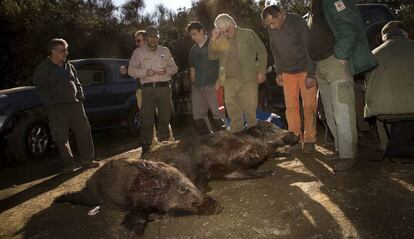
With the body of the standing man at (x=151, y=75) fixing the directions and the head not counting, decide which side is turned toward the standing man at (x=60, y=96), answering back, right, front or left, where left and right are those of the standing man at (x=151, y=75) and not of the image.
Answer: right

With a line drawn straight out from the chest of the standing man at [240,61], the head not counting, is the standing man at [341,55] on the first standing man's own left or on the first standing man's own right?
on the first standing man's own left

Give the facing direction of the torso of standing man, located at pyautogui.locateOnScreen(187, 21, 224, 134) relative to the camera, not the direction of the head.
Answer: toward the camera

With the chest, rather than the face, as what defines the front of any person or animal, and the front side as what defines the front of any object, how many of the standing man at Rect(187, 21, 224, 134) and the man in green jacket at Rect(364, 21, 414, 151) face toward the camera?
1

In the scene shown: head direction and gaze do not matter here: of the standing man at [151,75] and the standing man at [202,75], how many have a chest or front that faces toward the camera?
2

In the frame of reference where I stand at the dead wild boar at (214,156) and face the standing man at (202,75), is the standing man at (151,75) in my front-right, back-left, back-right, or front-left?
front-left

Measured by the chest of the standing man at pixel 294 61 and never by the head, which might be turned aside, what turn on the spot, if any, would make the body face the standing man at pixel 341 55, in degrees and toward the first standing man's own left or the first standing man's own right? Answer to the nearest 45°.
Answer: approximately 90° to the first standing man's own left

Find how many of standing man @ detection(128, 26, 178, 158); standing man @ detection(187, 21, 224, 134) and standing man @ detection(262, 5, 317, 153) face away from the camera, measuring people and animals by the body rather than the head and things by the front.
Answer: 0

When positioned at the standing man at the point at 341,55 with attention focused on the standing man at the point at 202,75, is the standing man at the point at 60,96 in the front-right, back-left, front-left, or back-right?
front-left

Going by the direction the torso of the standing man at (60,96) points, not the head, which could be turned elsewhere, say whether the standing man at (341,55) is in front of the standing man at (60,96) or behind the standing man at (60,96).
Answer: in front

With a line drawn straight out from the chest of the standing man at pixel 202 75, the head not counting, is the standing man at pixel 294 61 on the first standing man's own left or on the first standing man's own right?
on the first standing man's own left

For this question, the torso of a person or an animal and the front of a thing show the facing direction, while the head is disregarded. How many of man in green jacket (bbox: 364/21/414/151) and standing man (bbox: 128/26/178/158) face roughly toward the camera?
1

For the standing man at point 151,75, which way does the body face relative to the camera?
toward the camera

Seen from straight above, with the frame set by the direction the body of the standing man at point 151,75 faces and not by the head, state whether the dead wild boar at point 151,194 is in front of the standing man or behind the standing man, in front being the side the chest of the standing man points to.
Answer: in front
